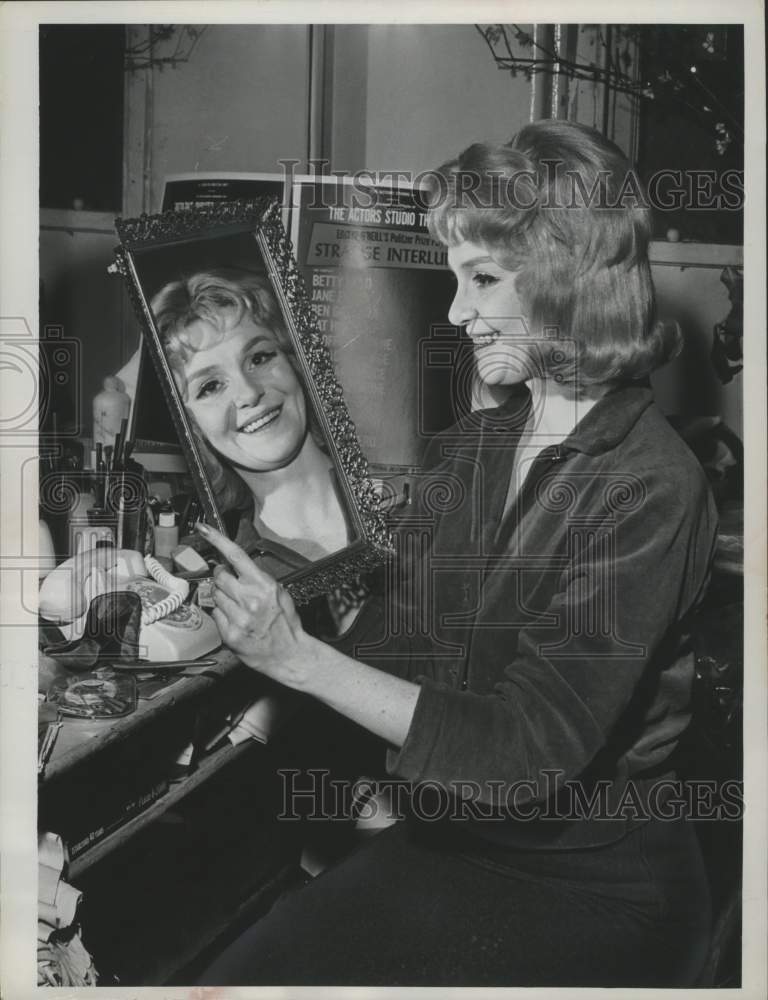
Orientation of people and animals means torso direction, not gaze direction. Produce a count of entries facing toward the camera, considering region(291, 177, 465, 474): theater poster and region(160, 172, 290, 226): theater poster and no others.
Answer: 2

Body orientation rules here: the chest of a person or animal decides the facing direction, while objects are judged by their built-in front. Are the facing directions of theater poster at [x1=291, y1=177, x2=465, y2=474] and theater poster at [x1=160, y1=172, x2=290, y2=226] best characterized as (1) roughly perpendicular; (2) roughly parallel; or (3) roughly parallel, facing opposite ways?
roughly parallel

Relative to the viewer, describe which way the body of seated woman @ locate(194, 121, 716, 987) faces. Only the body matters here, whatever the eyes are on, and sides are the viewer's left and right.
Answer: facing the viewer and to the left of the viewer

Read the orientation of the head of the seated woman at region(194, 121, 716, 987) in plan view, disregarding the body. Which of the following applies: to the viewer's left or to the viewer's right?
to the viewer's left

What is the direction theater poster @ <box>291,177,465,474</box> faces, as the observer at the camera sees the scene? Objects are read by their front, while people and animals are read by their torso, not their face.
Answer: facing the viewer

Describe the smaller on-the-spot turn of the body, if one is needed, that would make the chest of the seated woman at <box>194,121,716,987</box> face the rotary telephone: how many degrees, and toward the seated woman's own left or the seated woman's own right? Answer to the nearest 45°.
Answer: approximately 45° to the seated woman's own right
